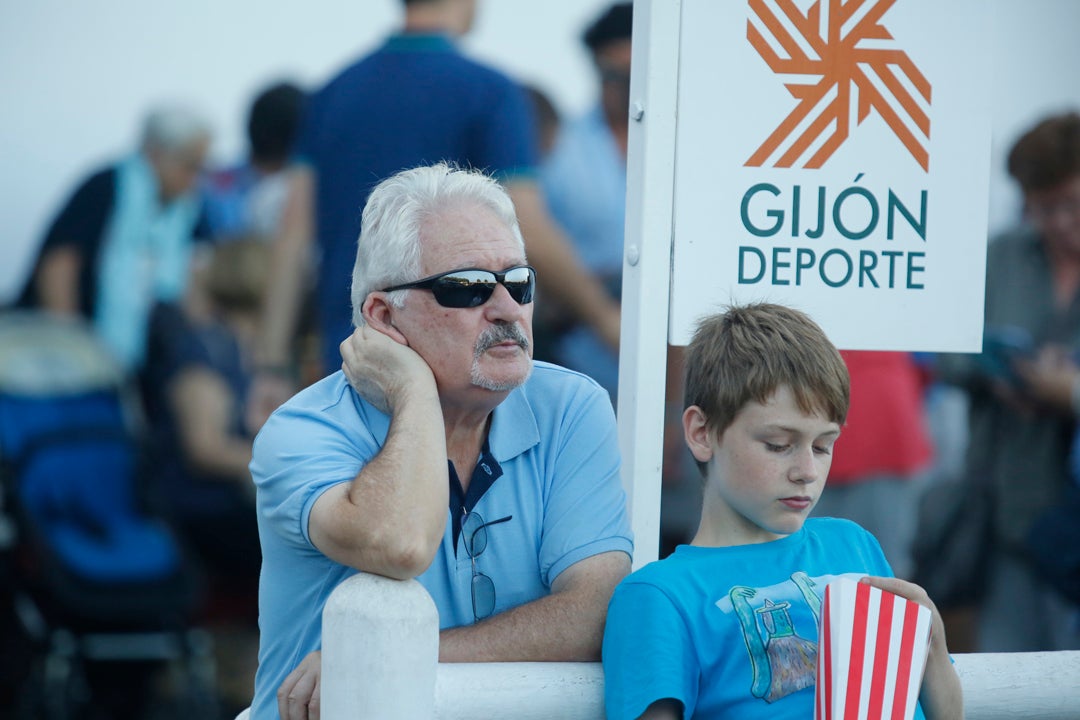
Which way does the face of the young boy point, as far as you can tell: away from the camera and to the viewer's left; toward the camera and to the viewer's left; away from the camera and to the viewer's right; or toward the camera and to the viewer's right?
toward the camera and to the viewer's right

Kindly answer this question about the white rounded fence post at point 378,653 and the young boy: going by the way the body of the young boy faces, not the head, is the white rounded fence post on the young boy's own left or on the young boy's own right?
on the young boy's own right

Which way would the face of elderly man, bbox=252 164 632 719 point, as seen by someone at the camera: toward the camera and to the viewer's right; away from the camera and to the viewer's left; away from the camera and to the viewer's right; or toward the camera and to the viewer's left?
toward the camera and to the viewer's right

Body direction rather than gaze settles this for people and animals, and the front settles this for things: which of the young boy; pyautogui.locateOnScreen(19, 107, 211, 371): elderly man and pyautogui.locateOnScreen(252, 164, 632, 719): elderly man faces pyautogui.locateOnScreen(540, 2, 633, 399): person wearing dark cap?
pyautogui.locateOnScreen(19, 107, 211, 371): elderly man

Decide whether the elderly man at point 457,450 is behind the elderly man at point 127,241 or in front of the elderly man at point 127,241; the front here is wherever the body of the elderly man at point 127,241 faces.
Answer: in front

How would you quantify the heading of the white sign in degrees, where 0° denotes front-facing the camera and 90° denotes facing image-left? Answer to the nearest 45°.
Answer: approximately 0°

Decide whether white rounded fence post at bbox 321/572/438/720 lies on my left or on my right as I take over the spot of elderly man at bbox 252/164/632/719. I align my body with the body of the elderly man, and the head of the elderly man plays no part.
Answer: on my right
